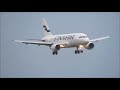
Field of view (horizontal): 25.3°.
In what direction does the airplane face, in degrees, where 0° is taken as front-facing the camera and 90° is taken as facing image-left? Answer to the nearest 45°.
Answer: approximately 315°
